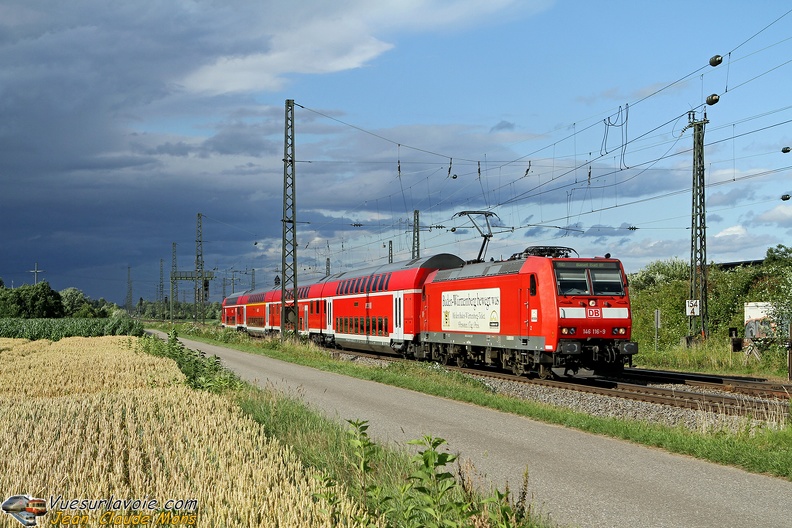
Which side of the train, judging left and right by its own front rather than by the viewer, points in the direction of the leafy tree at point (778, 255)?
left

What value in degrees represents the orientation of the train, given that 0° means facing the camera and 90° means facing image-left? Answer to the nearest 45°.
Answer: approximately 315°

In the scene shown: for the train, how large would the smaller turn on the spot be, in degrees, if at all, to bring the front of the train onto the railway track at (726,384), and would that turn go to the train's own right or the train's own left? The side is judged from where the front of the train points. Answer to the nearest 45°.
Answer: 0° — it already faces it
